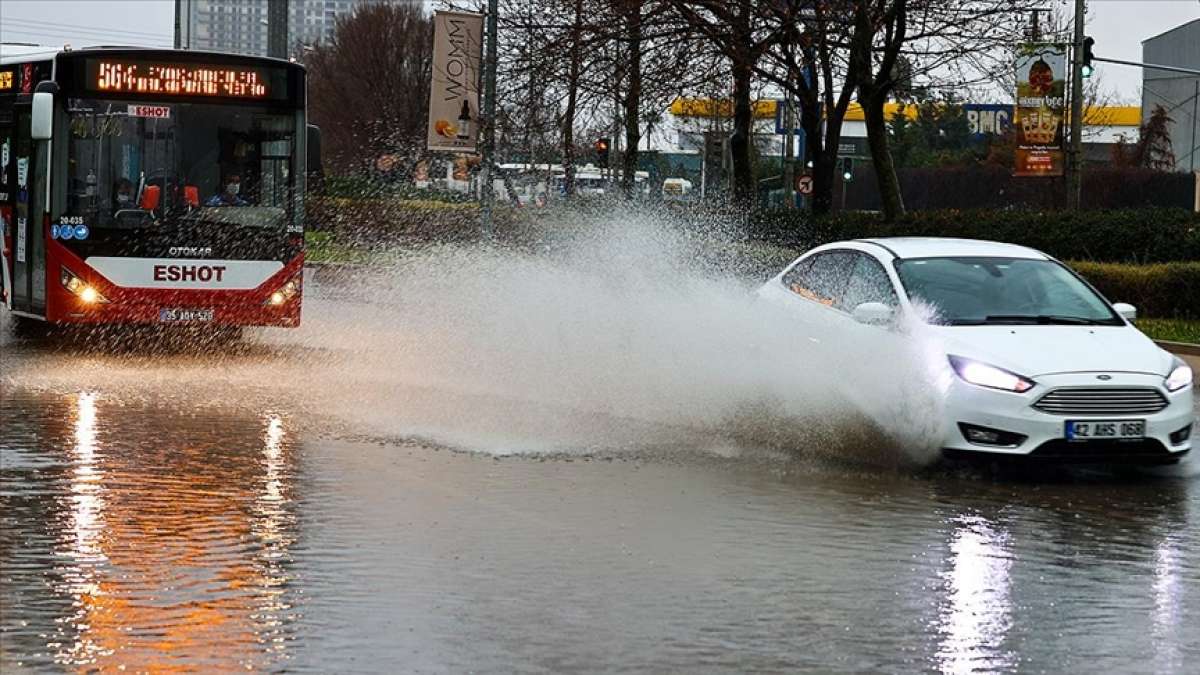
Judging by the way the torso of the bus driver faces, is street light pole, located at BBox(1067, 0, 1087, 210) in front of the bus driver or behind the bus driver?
behind

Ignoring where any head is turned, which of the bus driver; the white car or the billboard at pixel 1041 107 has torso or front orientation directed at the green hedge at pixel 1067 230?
the billboard

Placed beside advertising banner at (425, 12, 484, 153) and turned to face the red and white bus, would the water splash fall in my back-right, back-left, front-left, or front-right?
front-left

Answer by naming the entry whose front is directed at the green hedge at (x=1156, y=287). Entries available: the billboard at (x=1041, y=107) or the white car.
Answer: the billboard

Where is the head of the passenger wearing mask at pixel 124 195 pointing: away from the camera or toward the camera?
toward the camera

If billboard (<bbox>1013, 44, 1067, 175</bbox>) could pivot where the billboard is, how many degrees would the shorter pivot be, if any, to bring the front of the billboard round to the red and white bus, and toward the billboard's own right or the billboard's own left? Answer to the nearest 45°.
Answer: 0° — it already faces it

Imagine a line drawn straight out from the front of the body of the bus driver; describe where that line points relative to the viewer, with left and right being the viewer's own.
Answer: facing the viewer

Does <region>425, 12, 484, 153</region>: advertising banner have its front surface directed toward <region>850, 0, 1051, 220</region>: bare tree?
no

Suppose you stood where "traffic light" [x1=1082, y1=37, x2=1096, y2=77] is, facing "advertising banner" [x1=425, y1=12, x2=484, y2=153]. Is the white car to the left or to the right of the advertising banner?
left

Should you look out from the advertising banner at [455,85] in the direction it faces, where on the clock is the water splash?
The water splash is roughly at 12 o'clock from the advertising banner.

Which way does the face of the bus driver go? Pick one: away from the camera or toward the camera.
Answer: toward the camera

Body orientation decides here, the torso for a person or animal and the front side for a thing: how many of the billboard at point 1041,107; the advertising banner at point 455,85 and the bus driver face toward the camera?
3

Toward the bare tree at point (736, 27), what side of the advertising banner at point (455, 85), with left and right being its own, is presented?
left

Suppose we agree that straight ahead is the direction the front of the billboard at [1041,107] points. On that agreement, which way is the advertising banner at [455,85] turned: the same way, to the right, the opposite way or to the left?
the same way

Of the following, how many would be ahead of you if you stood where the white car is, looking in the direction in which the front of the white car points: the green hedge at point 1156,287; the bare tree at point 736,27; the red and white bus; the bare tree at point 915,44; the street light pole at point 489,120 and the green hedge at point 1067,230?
0

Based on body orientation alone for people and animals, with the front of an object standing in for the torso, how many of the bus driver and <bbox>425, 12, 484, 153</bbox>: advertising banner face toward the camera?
2

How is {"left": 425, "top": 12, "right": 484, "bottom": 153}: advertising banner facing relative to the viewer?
toward the camera

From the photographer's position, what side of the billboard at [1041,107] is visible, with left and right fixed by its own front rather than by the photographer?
front

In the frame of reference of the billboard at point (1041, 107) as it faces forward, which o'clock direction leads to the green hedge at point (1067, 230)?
The green hedge is roughly at 12 o'clock from the billboard.

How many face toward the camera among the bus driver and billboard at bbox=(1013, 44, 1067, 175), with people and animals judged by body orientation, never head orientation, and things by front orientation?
2
